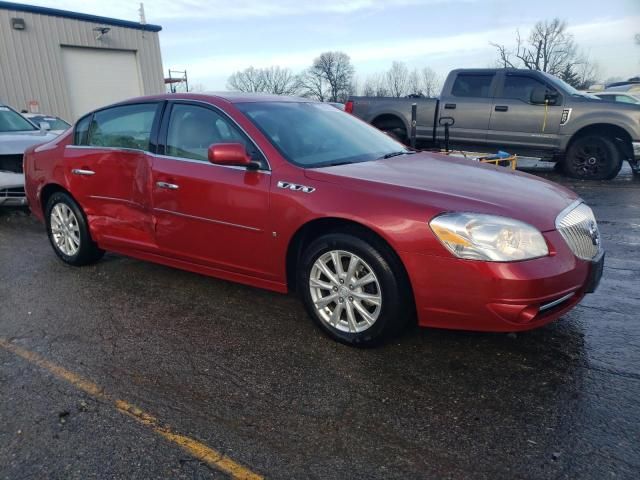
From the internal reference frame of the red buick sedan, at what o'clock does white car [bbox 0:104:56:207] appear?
The white car is roughly at 6 o'clock from the red buick sedan.

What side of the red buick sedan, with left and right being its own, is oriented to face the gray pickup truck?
left

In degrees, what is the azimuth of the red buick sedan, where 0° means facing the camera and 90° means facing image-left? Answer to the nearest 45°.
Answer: approximately 315°
